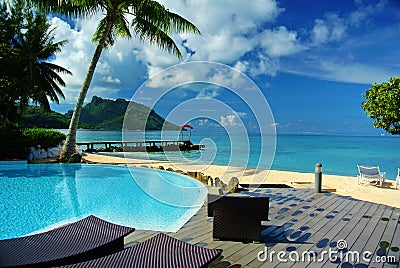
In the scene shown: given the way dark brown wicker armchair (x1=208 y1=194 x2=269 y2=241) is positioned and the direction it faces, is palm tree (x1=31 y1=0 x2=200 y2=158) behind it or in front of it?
in front

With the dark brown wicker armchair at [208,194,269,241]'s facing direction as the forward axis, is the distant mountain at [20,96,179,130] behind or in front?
in front
